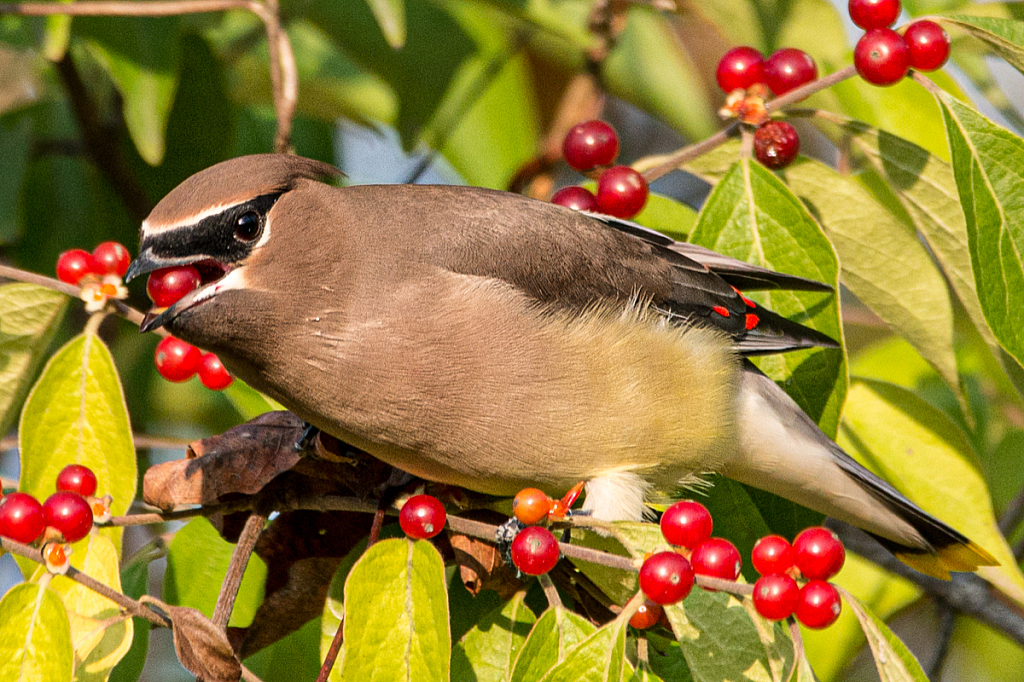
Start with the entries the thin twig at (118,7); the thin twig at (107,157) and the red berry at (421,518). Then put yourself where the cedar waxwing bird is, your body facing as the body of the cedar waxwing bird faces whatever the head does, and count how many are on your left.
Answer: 1

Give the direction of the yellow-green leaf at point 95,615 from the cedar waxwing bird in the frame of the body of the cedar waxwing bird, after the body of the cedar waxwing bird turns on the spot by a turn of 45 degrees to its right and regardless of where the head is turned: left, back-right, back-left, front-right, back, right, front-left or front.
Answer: left

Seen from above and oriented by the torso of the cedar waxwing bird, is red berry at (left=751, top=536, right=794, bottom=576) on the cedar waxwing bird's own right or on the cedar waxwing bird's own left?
on the cedar waxwing bird's own left

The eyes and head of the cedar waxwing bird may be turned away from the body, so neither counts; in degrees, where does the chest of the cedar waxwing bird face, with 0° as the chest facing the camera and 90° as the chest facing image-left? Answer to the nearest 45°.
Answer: approximately 90°

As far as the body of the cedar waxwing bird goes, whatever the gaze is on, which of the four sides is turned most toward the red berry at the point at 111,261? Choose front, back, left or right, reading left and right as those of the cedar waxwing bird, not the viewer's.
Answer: front

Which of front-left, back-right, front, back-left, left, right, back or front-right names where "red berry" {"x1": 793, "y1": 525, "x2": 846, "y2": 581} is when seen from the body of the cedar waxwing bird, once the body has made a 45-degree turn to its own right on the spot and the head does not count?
back

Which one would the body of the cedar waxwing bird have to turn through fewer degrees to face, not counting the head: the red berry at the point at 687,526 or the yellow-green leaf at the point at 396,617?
the yellow-green leaf

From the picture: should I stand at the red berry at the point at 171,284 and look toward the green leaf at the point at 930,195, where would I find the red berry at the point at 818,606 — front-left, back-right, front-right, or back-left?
front-right

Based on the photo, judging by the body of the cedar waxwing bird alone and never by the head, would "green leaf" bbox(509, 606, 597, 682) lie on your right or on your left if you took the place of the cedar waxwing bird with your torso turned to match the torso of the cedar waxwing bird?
on your left

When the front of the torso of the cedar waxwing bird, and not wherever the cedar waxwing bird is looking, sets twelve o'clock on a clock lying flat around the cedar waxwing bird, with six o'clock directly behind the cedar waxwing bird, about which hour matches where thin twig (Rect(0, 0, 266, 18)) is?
The thin twig is roughly at 1 o'clock from the cedar waxwing bird.

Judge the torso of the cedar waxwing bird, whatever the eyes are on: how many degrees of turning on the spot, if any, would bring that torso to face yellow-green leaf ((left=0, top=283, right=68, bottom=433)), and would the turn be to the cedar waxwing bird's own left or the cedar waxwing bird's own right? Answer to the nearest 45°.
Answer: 0° — it already faces it

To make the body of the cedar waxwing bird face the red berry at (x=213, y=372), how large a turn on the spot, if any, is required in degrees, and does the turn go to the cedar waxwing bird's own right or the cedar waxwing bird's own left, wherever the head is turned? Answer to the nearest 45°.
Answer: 0° — it already faces it

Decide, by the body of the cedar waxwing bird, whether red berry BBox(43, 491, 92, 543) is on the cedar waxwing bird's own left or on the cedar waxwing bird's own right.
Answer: on the cedar waxwing bird's own left
